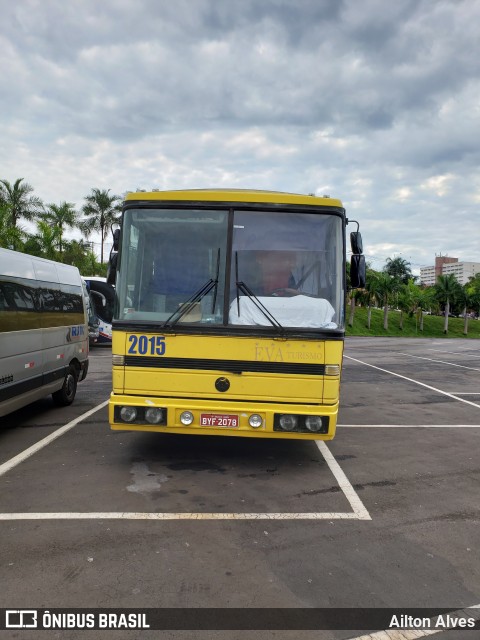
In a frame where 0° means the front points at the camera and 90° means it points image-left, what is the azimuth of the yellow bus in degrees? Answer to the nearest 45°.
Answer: approximately 0°

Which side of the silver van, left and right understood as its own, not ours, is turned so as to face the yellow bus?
left

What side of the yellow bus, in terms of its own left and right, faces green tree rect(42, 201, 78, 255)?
back

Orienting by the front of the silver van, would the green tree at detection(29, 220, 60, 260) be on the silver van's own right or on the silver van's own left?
on the silver van's own right

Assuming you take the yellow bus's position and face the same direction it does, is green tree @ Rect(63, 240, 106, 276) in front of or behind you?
behind

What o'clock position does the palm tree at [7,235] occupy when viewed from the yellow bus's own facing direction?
The palm tree is roughly at 5 o'clock from the yellow bus.

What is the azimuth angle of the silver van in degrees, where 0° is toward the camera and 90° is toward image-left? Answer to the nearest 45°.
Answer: approximately 45°

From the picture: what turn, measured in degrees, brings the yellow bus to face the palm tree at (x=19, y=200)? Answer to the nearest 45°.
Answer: approximately 135° to its right

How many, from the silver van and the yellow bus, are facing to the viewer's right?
0

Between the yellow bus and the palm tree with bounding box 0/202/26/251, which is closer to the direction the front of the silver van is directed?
the yellow bus

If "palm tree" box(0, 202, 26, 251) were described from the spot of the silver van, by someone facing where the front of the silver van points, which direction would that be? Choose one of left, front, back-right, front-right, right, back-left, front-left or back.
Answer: back-right
